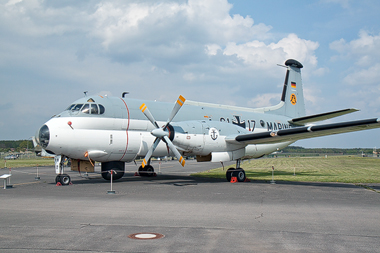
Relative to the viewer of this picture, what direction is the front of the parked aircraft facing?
facing the viewer and to the left of the viewer
